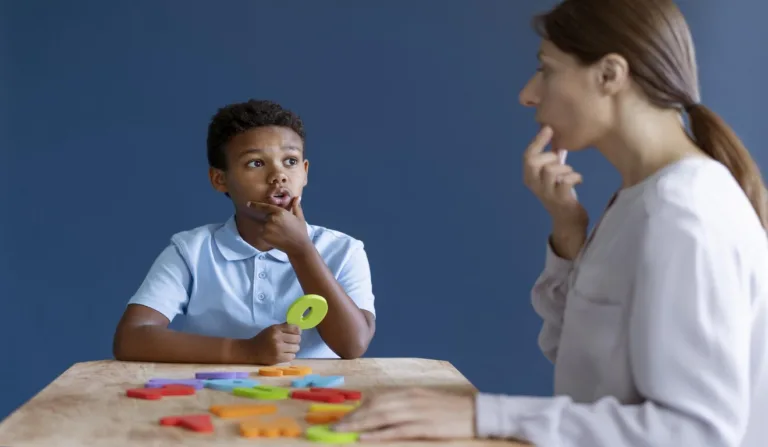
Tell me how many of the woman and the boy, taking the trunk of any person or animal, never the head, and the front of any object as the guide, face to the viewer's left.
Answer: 1

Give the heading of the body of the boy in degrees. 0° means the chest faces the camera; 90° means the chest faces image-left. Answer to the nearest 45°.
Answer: approximately 0°

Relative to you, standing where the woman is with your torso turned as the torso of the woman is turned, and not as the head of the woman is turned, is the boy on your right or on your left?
on your right

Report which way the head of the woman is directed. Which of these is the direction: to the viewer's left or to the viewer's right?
to the viewer's left

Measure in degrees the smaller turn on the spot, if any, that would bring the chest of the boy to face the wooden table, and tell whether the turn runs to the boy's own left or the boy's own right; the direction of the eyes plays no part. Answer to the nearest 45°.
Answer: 0° — they already face it

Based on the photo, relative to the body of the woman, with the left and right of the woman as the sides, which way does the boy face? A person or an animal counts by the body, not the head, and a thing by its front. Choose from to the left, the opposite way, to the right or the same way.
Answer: to the left

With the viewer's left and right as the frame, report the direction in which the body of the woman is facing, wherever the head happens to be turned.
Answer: facing to the left of the viewer

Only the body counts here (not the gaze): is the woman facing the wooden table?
yes
